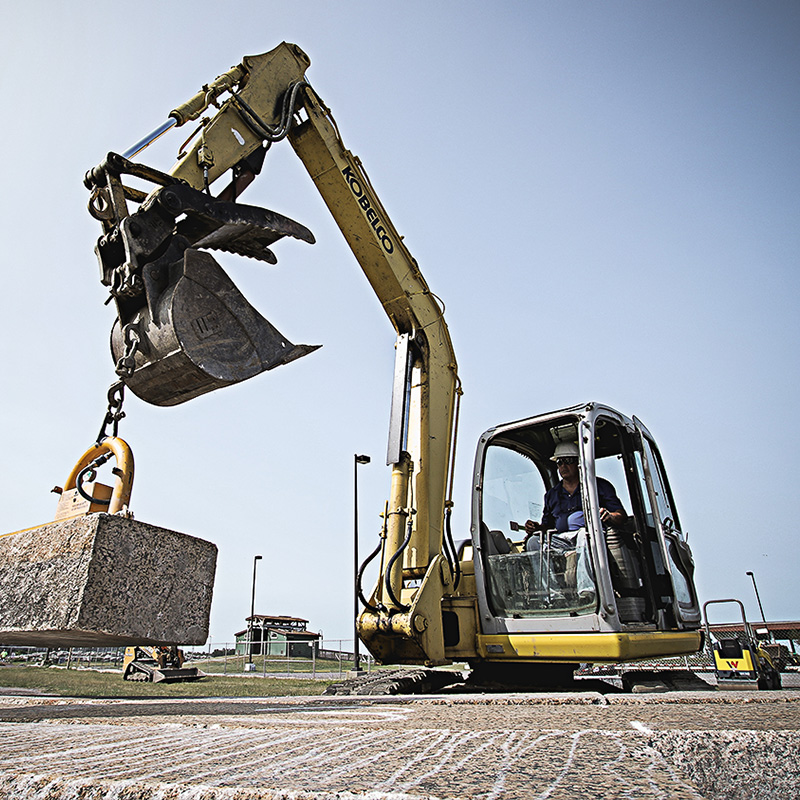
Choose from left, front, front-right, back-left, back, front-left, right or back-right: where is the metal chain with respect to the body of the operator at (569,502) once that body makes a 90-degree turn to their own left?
right

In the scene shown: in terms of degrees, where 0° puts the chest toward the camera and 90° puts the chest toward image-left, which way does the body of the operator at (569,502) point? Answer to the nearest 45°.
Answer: approximately 45°

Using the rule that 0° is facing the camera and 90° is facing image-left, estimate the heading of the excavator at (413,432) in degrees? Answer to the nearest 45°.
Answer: approximately 45°

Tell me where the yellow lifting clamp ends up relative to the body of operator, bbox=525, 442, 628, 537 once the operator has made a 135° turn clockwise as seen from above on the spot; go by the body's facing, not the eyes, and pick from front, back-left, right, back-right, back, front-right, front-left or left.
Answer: back-left

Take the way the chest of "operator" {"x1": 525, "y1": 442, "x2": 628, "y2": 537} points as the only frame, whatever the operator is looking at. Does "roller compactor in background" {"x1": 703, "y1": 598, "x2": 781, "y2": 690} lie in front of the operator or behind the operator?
behind

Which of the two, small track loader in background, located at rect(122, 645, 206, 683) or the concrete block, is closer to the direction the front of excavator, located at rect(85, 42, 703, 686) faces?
the concrete block

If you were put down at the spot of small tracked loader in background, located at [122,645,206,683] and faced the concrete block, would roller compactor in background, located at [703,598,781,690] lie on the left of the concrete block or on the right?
left

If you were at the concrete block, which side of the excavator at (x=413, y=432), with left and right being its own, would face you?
front

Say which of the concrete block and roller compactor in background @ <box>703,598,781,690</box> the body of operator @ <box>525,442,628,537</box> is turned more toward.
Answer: the concrete block

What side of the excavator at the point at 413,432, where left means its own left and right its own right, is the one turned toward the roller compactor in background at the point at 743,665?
back

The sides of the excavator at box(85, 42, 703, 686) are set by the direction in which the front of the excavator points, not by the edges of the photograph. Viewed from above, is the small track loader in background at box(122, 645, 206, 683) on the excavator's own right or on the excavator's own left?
on the excavator's own right

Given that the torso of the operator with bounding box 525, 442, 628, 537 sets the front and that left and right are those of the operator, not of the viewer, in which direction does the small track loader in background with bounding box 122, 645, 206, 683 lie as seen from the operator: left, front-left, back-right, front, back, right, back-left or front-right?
right

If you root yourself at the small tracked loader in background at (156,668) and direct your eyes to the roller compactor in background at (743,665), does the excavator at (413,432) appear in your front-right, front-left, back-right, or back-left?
front-right
